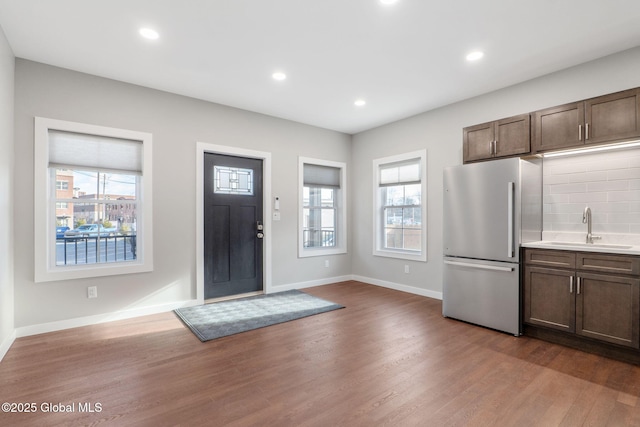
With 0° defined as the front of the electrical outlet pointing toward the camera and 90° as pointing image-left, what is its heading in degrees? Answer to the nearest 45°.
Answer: approximately 0°

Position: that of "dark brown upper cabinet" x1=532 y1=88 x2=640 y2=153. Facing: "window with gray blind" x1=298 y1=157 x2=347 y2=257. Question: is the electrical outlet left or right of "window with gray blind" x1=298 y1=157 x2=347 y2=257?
left

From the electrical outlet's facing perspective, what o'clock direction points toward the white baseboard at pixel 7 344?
The white baseboard is roughly at 2 o'clock from the electrical outlet.

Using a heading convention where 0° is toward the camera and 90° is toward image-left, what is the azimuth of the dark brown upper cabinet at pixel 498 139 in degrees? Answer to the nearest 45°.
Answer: approximately 45°

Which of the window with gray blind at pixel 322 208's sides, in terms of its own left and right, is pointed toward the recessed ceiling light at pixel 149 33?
right

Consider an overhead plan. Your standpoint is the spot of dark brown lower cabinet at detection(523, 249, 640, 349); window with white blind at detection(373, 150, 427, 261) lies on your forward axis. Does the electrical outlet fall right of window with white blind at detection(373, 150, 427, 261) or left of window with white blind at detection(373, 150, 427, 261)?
left

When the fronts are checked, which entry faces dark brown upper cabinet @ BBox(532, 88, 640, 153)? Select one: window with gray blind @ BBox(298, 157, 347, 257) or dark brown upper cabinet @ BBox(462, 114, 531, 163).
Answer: the window with gray blind

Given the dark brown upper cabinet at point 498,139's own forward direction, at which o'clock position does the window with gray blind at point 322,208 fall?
The window with gray blind is roughly at 2 o'clock from the dark brown upper cabinet.

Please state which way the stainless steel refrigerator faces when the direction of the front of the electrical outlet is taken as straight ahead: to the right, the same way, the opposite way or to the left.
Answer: to the right

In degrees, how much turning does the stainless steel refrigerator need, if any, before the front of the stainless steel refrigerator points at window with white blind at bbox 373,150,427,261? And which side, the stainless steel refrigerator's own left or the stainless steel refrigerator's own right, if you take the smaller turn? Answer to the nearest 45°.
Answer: approximately 90° to the stainless steel refrigerator's own right
